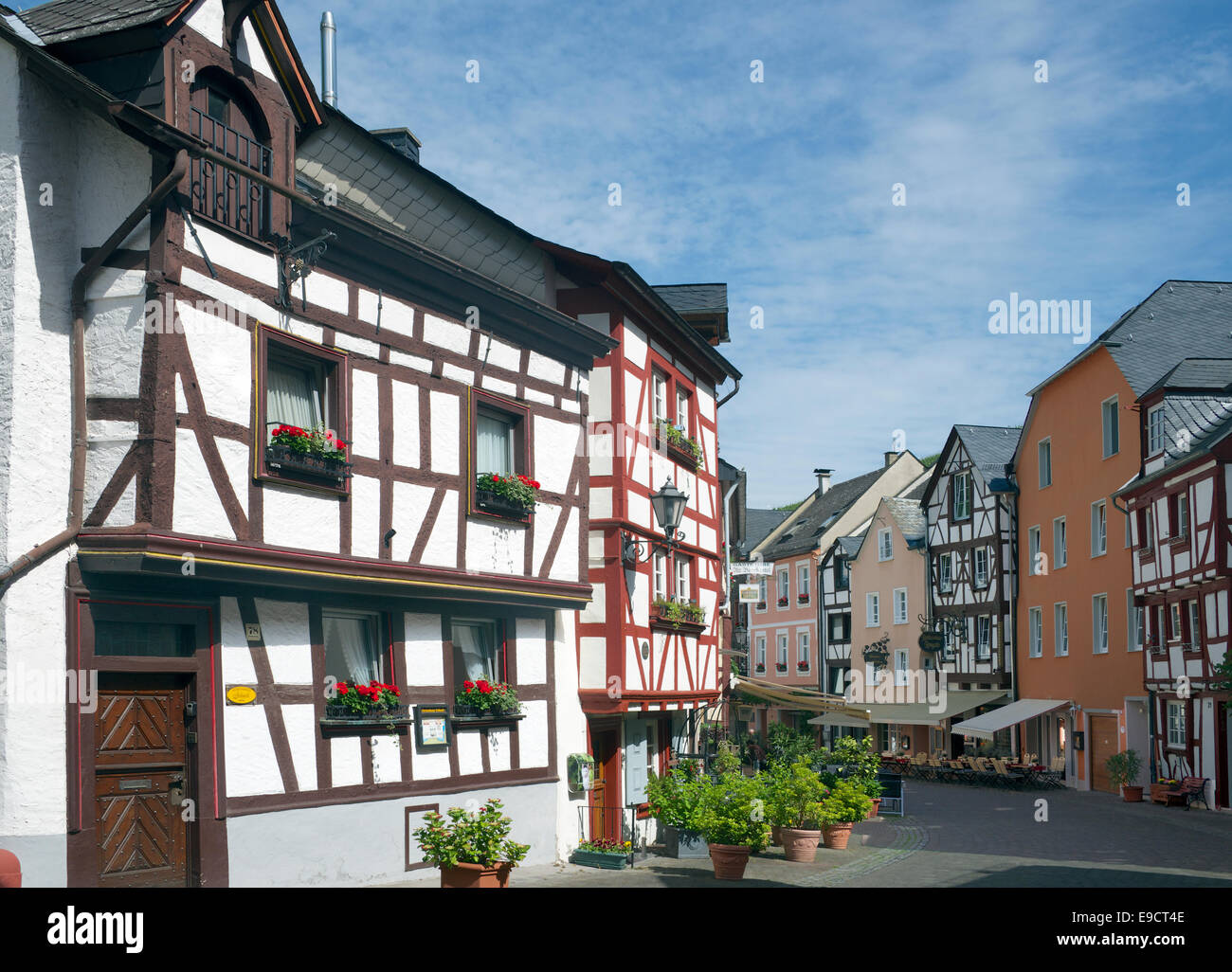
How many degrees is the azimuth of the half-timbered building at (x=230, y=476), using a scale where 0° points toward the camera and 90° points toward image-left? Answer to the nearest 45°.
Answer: approximately 315°

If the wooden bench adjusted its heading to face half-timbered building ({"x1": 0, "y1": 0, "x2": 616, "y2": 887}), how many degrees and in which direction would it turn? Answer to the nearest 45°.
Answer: approximately 45° to its left

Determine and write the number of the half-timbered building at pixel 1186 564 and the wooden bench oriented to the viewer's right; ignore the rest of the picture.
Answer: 0

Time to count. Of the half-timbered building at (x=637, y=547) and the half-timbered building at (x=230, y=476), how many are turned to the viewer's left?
0

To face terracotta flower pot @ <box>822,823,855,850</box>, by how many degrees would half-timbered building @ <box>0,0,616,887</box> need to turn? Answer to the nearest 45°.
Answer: approximately 90° to its left

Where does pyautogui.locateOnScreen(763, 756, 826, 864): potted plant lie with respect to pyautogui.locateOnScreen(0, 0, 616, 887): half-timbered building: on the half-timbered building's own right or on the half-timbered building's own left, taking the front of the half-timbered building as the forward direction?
on the half-timbered building's own left

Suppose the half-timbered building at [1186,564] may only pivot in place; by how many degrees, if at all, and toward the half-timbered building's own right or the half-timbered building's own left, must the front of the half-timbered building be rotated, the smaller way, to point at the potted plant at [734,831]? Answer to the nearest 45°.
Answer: approximately 45° to the half-timbered building's own left

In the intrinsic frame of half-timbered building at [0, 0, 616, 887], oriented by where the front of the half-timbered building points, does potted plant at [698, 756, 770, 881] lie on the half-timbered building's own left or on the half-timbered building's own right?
on the half-timbered building's own left

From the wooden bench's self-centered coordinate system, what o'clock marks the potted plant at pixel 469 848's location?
The potted plant is roughly at 11 o'clock from the wooden bench.

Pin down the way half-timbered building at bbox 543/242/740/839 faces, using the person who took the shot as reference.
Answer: facing the viewer and to the right of the viewer

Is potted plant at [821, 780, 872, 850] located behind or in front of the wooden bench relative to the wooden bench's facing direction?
in front
